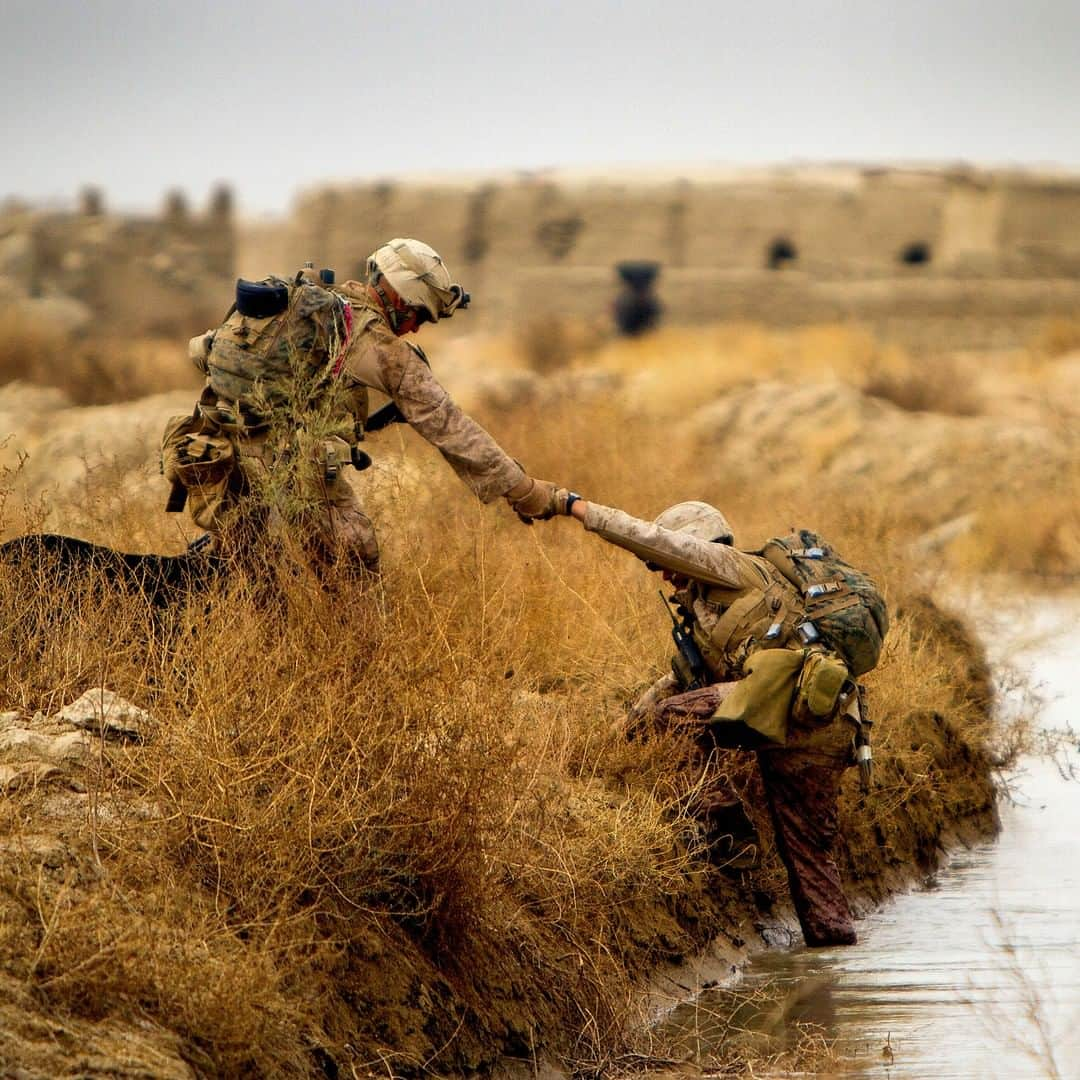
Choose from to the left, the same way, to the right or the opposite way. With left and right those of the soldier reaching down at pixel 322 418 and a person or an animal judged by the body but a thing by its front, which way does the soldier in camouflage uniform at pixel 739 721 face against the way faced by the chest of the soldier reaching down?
the opposite way

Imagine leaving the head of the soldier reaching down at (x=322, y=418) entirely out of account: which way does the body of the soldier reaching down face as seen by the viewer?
to the viewer's right

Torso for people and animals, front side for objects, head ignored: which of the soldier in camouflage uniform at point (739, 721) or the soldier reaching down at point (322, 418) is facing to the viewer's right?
the soldier reaching down

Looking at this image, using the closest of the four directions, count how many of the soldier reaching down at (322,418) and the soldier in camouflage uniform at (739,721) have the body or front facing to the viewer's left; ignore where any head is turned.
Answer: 1

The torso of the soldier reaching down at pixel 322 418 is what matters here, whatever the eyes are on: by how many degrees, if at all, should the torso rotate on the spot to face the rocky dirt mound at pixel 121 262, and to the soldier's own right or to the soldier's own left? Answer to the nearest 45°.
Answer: approximately 90° to the soldier's own left

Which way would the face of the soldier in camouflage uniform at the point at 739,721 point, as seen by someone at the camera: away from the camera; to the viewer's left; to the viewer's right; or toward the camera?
to the viewer's left

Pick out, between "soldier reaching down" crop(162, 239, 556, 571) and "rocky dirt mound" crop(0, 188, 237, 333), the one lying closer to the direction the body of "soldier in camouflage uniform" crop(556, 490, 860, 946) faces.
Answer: the soldier reaching down

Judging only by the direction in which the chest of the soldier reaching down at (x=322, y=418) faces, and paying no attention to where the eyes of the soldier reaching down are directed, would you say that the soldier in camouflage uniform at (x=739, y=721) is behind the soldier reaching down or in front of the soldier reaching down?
in front

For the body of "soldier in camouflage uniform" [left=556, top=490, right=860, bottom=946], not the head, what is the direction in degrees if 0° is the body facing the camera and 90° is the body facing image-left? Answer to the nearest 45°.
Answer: approximately 90°

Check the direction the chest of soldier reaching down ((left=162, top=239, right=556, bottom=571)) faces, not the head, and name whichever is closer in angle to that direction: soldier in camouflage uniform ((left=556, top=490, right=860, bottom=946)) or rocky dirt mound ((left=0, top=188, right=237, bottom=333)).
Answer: the soldier in camouflage uniform

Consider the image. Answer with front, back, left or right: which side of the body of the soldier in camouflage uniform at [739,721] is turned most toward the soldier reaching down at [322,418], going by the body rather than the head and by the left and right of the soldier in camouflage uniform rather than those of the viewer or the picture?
front

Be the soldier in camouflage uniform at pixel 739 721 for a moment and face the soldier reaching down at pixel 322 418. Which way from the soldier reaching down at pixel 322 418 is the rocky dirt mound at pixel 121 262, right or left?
right
